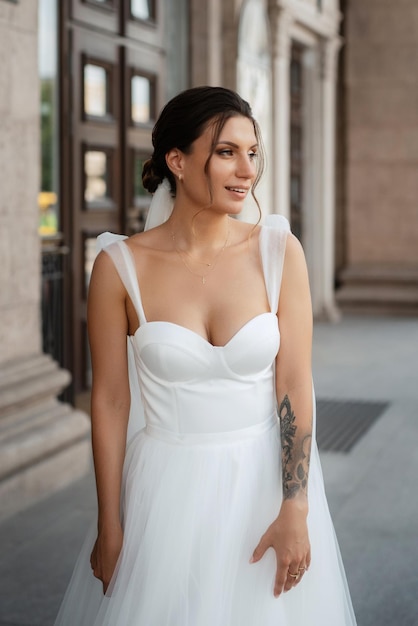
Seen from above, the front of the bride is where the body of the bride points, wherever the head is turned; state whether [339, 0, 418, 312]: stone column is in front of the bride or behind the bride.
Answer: behind

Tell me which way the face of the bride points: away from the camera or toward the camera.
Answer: toward the camera

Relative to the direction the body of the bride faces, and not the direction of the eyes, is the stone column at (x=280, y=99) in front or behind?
behind

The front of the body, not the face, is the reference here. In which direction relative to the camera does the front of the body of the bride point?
toward the camera

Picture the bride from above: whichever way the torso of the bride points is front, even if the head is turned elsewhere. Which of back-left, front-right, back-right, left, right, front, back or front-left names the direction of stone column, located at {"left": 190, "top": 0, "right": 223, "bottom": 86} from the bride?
back

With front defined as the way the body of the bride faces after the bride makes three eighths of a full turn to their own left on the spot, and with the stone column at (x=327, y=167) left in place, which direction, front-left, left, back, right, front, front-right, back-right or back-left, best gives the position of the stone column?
front-left
